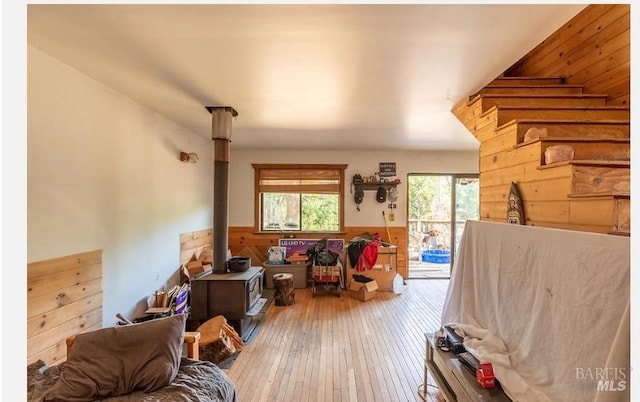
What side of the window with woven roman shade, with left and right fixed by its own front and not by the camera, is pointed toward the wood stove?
front

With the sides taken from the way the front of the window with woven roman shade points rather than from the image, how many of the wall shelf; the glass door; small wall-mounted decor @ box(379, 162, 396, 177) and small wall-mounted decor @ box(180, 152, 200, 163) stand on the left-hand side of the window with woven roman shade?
3

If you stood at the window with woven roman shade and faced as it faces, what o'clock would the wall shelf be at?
The wall shelf is roughly at 9 o'clock from the window with woven roman shade.

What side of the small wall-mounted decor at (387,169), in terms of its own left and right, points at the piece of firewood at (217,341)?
front

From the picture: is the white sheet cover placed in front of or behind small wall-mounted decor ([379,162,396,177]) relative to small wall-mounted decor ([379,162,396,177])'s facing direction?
in front

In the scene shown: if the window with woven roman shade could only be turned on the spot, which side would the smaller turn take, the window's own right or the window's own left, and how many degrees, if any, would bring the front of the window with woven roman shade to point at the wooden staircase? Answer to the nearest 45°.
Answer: approximately 45° to the window's own left
